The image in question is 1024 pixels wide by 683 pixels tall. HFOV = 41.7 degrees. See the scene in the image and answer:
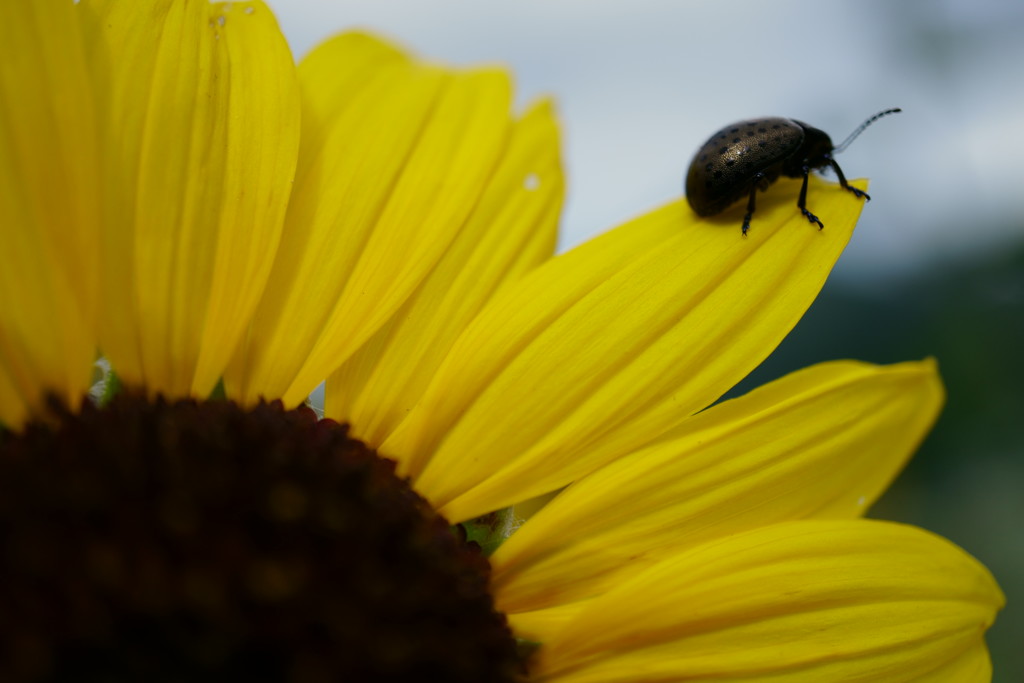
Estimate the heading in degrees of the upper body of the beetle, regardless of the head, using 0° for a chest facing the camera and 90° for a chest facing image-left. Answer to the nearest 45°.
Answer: approximately 270°

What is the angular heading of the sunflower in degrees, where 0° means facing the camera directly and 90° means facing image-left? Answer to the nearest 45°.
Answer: approximately 0°
